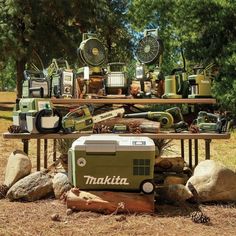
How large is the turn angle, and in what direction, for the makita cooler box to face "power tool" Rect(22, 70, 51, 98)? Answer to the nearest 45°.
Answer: approximately 135° to its right

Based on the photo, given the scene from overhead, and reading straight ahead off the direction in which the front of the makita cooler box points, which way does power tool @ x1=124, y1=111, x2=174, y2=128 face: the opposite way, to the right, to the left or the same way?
to the right

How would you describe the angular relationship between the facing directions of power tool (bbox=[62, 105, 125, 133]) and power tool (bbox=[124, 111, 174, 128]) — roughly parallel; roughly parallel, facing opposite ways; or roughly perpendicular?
roughly parallel, facing opposite ways

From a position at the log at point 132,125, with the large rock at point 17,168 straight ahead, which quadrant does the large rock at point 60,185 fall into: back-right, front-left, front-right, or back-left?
front-left

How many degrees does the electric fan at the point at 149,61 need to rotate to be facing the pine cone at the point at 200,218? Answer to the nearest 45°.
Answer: approximately 45° to its left

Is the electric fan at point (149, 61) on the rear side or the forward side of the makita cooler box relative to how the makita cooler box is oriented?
on the rear side

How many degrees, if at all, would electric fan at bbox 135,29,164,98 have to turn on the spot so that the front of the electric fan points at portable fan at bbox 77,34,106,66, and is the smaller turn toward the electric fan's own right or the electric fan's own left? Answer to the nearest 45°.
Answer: approximately 45° to the electric fan's own right

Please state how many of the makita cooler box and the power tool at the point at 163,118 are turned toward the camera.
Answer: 1

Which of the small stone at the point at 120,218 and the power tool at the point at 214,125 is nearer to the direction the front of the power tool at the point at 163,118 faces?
the small stone

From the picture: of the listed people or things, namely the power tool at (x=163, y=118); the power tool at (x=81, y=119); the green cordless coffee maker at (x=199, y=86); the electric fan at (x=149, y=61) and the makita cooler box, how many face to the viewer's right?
1

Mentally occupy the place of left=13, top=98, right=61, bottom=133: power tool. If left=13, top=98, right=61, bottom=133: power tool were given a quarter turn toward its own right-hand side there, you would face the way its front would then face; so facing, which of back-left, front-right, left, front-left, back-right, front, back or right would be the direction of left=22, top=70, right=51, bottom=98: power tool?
back-right

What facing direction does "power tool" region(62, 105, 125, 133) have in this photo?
to the viewer's right
